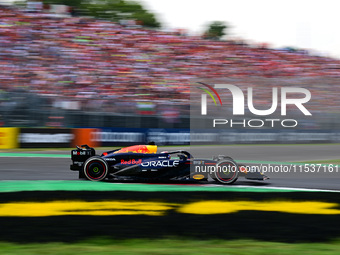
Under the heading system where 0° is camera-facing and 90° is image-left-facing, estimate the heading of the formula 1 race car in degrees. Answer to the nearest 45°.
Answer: approximately 270°

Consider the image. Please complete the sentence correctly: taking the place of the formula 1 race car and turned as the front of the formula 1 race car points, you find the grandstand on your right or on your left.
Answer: on your left
